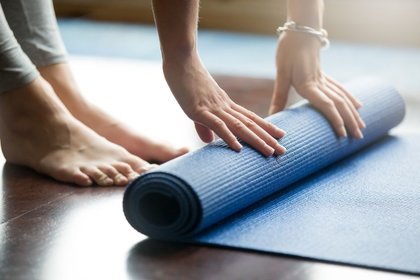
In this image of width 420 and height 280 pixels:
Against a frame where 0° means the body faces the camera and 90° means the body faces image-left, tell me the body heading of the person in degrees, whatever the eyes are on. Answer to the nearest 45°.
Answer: approximately 315°
